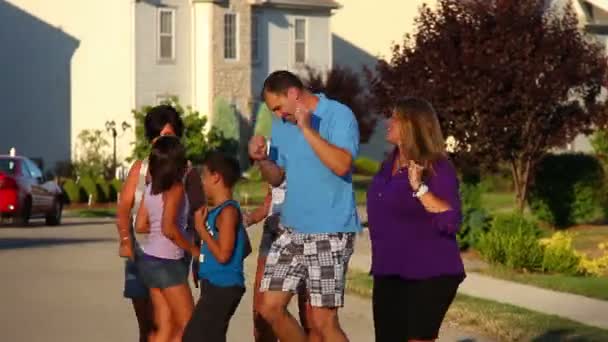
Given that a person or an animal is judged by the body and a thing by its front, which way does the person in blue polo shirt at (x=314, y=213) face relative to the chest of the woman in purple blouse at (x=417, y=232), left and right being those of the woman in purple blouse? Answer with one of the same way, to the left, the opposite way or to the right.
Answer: the same way

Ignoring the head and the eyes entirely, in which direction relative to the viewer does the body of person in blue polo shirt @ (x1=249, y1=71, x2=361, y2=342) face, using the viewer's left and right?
facing the viewer and to the left of the viewer

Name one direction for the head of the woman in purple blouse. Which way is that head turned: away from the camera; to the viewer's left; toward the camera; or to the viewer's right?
to the viewer's left

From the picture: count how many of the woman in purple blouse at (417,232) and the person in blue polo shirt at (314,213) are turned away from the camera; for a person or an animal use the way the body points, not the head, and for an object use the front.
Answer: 0

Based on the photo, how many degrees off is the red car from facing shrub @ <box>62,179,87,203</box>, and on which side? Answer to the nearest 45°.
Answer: approximately 45° to its left

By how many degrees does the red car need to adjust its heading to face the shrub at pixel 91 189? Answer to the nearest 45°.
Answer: approximately 45° to its left
